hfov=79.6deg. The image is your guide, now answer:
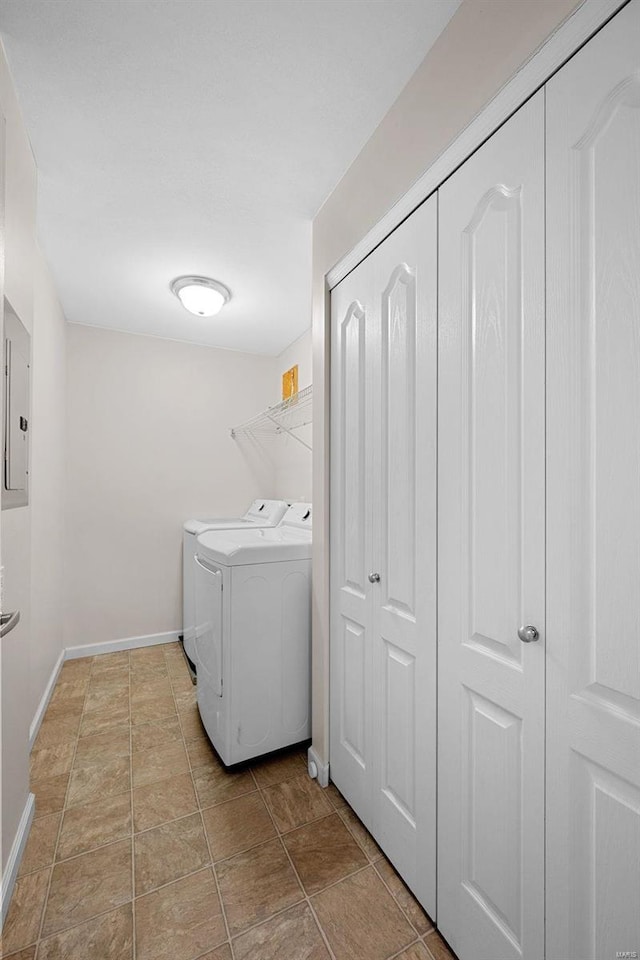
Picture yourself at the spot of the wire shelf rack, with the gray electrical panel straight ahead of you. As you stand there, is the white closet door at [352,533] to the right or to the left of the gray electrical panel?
left

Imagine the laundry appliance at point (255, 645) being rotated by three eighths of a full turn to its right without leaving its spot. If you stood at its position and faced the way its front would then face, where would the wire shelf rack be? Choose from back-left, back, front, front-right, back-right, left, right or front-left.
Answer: front-left

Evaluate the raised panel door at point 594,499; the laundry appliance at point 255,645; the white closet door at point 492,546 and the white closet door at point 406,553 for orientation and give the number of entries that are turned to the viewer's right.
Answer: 0

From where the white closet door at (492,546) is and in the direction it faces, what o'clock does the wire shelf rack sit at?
The wire shelf rack is roughly at 3 o'clock from the white closet door.

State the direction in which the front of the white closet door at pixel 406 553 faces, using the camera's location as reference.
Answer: facing the viewer and to the left of the viewer

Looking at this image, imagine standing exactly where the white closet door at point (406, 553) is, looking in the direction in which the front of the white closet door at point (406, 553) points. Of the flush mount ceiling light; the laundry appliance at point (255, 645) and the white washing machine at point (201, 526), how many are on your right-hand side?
3

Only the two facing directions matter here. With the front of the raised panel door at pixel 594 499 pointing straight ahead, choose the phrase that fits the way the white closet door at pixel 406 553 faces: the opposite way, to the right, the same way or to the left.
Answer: the same way

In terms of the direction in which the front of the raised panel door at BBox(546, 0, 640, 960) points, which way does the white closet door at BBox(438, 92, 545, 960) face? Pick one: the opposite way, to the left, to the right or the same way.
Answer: the same way

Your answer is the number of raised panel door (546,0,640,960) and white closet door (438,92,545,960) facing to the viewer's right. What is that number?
0

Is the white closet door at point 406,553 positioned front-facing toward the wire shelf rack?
no

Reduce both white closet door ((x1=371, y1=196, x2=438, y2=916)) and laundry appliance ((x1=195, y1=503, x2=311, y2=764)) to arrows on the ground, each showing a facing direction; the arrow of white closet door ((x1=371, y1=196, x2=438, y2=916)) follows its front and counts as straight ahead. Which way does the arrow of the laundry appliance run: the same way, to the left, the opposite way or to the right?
the same way

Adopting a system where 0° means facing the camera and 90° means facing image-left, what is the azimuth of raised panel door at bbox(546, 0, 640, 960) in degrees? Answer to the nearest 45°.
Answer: approximately 45°

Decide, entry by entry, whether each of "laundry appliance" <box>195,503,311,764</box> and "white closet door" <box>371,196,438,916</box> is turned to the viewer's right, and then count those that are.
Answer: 0

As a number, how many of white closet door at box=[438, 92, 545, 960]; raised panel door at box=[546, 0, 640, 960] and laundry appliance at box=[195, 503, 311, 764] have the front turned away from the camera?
0

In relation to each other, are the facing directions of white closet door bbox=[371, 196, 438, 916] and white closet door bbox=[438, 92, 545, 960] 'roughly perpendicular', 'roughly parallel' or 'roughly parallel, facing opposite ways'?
roughly parallel
